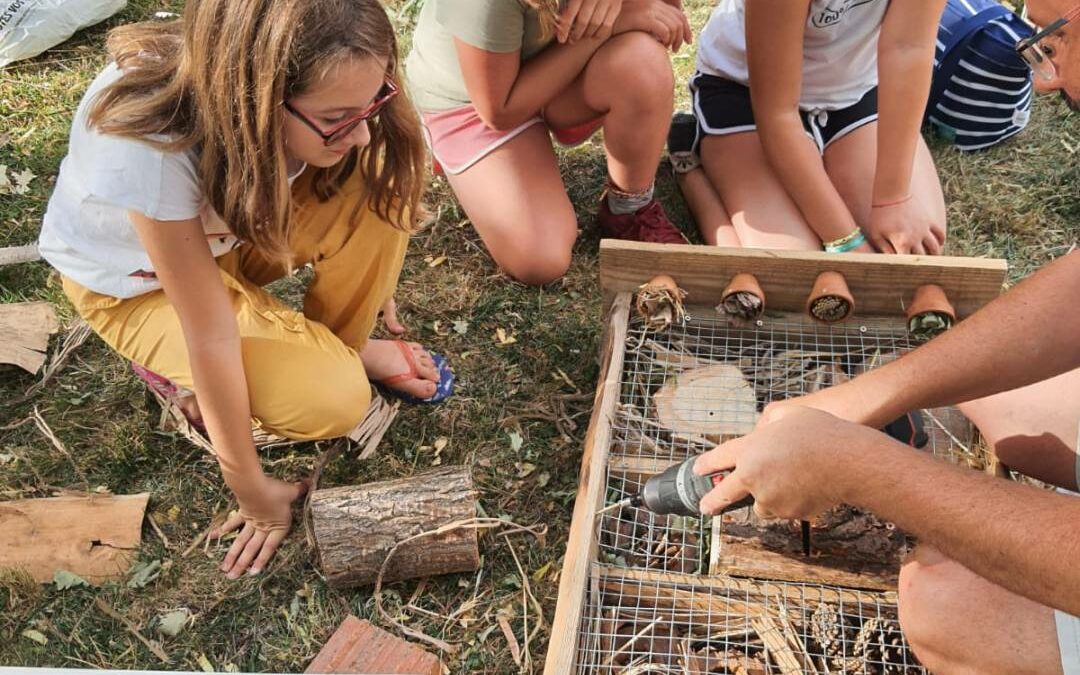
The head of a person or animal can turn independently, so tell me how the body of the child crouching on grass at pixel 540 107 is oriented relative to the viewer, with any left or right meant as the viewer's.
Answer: facing the viewer and to the right of the viewer

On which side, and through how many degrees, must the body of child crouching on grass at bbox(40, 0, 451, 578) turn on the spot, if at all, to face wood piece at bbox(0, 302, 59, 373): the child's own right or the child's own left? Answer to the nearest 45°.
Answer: approximately 180°

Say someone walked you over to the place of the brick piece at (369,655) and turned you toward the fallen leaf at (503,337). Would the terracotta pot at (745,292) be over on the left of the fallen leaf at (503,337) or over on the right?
right

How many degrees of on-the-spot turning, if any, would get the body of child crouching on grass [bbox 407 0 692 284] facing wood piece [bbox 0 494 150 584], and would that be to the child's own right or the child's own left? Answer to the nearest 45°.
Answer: approximately 90° to the child's own right
